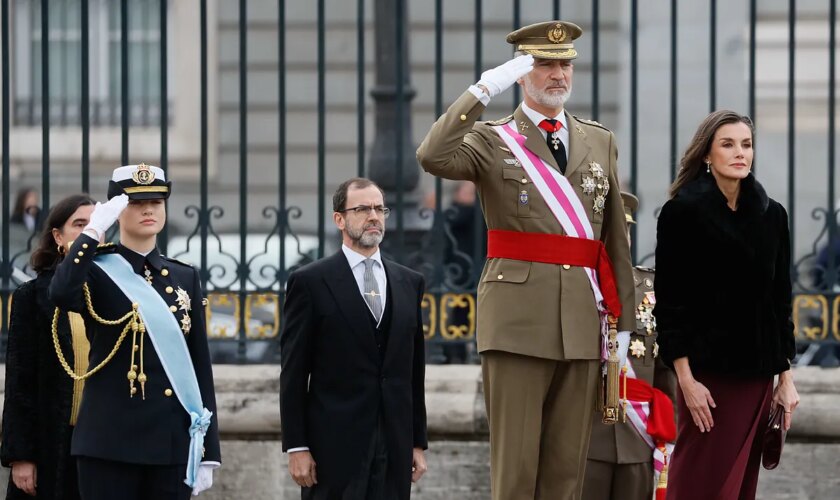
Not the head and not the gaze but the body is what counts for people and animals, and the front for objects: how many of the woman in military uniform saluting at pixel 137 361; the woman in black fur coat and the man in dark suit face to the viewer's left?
0

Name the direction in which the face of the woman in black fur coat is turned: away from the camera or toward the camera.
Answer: toward the camera

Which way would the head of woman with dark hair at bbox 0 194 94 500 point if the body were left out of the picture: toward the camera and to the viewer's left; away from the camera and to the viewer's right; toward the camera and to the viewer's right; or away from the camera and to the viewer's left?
toward the camera and to the viewer's right

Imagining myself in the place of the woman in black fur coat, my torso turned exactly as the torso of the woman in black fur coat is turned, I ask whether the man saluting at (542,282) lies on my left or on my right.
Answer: on my right

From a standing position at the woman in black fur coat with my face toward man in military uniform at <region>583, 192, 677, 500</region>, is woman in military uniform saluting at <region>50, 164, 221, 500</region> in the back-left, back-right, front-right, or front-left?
front-left

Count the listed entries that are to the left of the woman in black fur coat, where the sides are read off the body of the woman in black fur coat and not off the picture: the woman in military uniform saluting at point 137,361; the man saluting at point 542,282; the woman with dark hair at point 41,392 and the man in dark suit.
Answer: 0

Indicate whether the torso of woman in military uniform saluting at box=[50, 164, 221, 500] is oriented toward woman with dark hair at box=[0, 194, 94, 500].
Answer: no

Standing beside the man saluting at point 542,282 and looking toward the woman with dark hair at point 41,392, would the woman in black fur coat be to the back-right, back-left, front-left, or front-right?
back-right

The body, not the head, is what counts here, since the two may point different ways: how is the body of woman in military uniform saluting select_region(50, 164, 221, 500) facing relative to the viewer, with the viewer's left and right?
facing the viewer

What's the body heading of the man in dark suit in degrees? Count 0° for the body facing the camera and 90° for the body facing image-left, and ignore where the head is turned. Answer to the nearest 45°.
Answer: approximately 315°

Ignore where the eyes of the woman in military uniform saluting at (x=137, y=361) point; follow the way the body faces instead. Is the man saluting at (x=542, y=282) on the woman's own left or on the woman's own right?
on the woman's own left

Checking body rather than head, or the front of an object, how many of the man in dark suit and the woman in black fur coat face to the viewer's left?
0

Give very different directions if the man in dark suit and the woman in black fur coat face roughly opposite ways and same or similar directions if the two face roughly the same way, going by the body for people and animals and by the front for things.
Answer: same or similar directions

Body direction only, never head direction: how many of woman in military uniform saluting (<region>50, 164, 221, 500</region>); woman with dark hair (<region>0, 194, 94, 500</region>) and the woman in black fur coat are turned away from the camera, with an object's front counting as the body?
0

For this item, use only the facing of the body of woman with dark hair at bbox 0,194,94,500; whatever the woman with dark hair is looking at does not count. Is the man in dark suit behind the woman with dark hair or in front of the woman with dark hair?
in front

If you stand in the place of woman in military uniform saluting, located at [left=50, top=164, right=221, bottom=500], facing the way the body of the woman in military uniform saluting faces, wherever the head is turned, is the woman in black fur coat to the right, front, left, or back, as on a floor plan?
left

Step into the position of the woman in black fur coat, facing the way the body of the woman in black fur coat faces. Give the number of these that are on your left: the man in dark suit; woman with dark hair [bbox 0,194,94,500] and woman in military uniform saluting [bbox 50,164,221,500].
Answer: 0

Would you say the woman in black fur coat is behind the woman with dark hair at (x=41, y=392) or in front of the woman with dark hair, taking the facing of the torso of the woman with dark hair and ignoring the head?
in front
